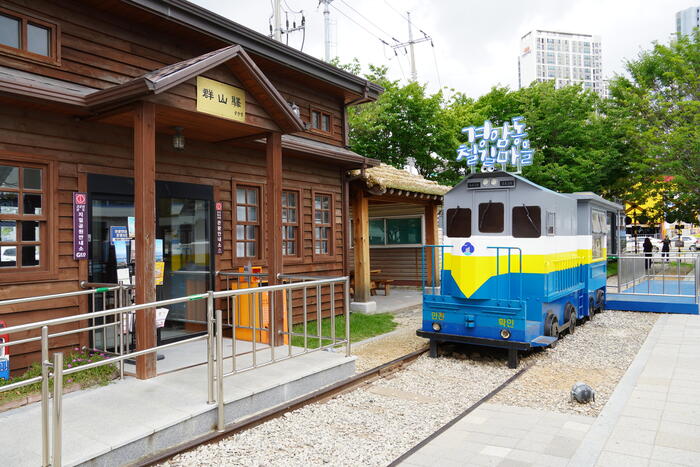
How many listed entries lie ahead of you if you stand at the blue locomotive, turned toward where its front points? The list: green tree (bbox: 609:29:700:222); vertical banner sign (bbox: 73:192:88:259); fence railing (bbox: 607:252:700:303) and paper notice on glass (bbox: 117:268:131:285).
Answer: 2

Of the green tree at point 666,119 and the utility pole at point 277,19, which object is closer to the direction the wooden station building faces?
the green tree

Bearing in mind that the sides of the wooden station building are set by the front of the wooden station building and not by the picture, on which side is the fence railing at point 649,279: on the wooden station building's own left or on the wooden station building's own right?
on the wooden station building's own left

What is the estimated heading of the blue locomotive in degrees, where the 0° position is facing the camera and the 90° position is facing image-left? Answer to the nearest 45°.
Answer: approximately 45°

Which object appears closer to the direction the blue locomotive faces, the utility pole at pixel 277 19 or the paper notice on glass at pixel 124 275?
the paper notice on glass

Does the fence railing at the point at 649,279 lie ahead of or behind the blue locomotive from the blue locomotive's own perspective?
behind

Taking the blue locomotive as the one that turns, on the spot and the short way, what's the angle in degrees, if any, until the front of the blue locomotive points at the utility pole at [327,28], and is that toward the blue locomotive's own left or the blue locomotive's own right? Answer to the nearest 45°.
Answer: approximately 90° to the blue locomotive's own right

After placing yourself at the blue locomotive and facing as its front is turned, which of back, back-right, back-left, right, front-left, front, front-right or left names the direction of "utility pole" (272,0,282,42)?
right

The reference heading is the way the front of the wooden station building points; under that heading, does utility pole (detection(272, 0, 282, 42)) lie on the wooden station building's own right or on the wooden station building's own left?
on the wooden station building's own left

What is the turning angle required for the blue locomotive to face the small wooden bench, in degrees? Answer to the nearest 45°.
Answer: approximately 90° to its right

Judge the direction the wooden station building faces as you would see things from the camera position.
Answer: facing the viewer and to the right of the viewer

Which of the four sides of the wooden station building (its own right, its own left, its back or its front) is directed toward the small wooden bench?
left

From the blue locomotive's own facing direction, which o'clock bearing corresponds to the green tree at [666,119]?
The green tree is roughly at 5 o'clock from the blue locomotive.

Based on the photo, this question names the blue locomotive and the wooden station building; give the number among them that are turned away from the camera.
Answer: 0

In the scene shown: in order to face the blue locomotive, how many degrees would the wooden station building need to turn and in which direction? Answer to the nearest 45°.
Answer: approximately 45° to its left

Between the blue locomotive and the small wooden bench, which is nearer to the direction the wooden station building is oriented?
the blue locomotive

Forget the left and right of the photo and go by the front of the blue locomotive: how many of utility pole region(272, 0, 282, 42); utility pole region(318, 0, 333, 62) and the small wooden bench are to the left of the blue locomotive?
0
